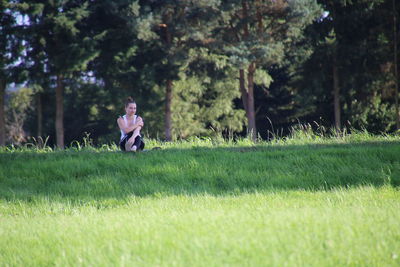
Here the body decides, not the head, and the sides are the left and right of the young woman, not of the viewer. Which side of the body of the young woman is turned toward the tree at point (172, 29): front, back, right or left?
back

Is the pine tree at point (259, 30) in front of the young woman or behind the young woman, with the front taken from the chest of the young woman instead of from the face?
behind

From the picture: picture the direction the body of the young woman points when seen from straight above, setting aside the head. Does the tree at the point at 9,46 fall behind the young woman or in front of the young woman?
behind

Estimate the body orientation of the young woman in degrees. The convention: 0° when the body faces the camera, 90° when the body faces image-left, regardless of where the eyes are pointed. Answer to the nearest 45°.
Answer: approximately 0°
